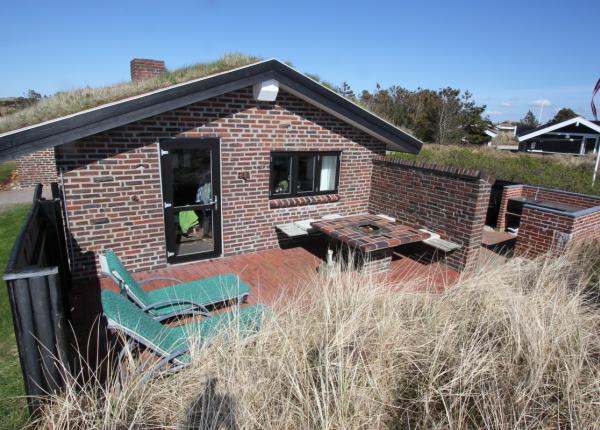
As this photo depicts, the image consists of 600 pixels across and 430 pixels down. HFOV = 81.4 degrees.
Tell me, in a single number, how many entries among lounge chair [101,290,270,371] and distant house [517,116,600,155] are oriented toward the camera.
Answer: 1

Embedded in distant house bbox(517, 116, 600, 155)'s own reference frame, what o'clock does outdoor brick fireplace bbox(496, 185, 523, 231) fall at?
The outdoor brick fireplace is roughly at 12 o'clock from the distant house.

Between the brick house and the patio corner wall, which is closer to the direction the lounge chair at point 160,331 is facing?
the patio corner wall

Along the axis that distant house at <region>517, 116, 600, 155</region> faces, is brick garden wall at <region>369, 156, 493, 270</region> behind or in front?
in front

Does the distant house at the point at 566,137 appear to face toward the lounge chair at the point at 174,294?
yes

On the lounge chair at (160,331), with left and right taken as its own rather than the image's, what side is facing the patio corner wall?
front

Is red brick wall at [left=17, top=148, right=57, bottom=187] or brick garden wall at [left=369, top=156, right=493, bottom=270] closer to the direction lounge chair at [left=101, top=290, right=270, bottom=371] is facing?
the brick garden wall

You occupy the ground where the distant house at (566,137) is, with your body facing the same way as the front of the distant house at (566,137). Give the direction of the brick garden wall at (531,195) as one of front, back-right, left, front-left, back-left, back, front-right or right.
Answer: front

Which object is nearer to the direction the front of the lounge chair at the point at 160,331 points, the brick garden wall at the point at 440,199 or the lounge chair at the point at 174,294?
the brick garden wall

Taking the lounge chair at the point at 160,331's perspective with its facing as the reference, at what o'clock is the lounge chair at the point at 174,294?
the lounge chair at the point at 174,294 is roughly at 9 o'clock from the lounge chair at the point at 160,331.

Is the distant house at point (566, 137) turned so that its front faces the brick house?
yes

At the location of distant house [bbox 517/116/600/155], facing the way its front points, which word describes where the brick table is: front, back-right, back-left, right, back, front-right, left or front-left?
front

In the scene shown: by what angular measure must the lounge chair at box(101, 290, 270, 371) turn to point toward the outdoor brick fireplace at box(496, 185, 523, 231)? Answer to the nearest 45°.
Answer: approximately 45° to its left

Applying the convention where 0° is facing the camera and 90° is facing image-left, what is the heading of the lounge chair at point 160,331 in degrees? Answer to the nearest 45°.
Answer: approximately 270°

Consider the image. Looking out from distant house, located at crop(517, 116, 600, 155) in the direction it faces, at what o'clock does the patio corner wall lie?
The patio corner wall is roughly at 12 o'clock from the distant house.

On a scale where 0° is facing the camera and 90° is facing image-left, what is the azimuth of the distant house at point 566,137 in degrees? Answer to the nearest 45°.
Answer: approximately 0°
